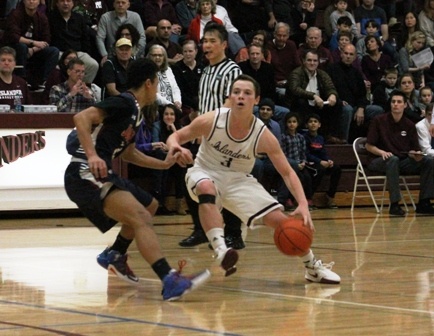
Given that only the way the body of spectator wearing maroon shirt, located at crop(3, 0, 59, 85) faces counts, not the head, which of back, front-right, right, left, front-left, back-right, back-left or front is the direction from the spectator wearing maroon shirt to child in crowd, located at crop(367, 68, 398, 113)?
left

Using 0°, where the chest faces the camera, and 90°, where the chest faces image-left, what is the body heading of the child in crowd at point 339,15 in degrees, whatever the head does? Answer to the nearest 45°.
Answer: approximately 0°

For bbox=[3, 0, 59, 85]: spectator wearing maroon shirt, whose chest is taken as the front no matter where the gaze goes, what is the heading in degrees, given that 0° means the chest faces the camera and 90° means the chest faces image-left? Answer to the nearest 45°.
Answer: approximately 0°

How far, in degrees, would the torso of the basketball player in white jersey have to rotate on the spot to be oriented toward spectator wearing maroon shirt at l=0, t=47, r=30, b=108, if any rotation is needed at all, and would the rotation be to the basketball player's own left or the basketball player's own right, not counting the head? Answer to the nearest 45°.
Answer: approximately 135° to the basketball player's own right

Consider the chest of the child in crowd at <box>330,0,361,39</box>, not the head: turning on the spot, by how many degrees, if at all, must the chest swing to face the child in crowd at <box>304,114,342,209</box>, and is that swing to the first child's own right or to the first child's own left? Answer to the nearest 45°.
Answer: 0° — they already face them

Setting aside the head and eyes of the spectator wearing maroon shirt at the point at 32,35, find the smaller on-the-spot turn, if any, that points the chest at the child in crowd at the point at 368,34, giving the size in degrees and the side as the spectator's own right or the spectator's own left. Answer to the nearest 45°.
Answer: approximately 90° to the spectator's own left

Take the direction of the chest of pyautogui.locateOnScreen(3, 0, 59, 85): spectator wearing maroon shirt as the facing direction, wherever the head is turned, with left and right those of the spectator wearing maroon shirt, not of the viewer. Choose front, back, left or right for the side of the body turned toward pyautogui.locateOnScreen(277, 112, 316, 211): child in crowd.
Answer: left

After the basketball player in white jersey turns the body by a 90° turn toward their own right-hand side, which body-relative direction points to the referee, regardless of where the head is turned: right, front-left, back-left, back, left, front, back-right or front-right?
right
